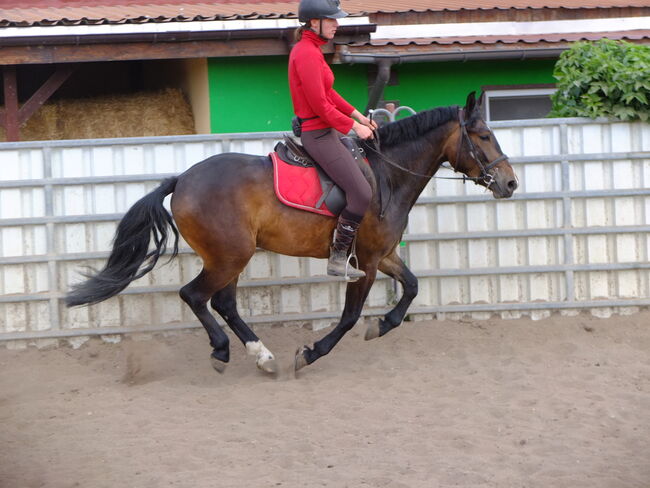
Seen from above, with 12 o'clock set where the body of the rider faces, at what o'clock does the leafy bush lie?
The leafy bush is roughly at 11 o'clock from the rider.

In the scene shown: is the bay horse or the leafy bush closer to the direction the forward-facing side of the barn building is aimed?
the bay horse

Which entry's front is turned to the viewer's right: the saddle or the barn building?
the saddle

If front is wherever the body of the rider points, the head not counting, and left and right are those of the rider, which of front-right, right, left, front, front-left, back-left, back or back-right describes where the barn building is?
left

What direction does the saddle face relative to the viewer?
to the viewer's right

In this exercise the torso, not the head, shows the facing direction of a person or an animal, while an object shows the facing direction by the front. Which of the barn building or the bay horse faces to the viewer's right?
the bay horse

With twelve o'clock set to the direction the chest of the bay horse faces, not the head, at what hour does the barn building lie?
The barn building is roughly at 9 o'clock from the bay horse.

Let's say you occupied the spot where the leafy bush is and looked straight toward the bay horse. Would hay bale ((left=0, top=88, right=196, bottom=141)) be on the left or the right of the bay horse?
right

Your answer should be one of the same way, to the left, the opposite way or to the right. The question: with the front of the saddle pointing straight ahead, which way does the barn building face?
to the right

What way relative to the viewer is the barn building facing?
toward the camera

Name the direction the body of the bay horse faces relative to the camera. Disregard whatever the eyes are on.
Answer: to the viewer's right

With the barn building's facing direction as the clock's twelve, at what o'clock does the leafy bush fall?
The leafy bush is roughly at 10 o'clock from the barn building.

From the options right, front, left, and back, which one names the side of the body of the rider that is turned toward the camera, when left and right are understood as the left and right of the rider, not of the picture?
right

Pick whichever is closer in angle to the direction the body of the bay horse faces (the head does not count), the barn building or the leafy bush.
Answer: the leafy bush

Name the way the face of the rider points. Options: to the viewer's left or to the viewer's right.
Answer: to the viewer's right
